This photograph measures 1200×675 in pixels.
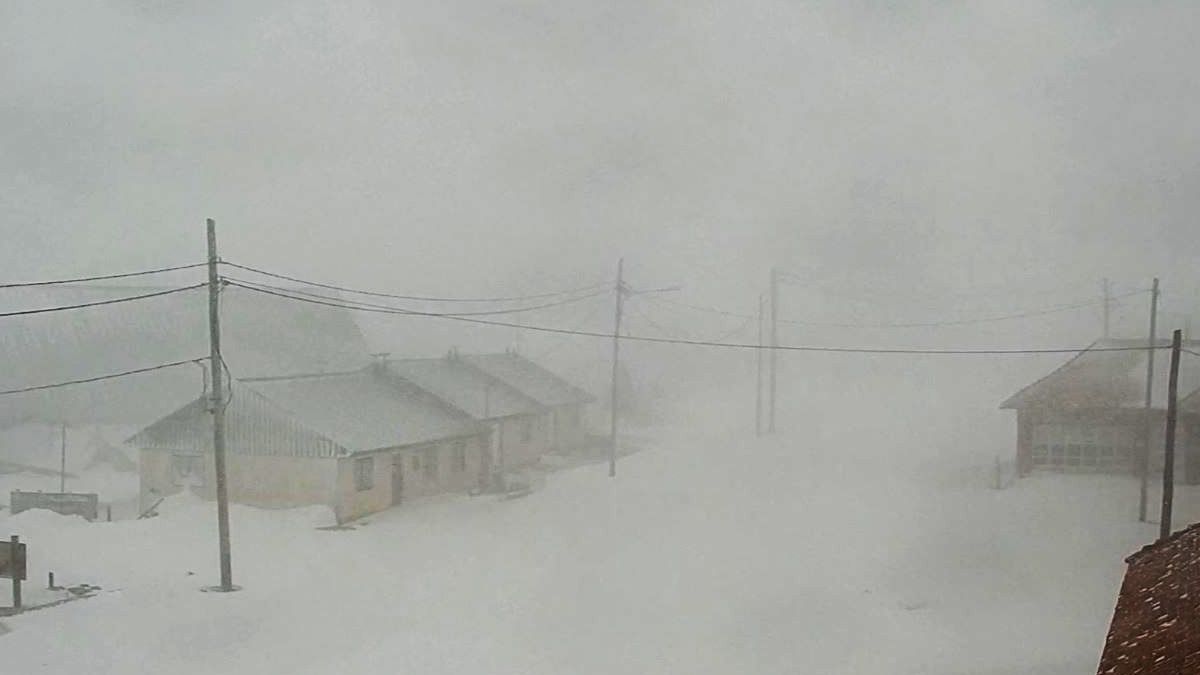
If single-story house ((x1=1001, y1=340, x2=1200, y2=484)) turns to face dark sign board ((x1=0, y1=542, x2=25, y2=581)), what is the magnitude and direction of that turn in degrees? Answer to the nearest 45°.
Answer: approximately 45° to its right

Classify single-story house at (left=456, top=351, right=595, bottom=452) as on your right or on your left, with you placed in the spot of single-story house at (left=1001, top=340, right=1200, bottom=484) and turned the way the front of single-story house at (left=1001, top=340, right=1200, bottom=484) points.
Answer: on your right

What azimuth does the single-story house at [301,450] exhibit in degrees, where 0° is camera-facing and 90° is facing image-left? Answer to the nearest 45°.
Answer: approximately 315°
